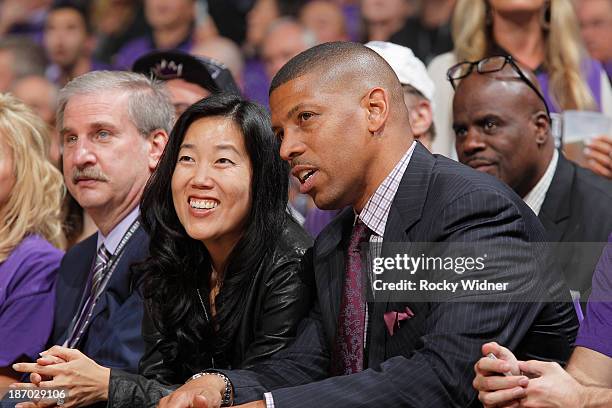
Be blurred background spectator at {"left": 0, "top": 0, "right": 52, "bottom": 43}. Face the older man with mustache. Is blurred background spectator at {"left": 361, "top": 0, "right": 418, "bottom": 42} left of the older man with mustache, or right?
left

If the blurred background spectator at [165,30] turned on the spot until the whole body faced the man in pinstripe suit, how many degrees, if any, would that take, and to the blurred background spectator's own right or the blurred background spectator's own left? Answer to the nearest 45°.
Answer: approximately 45° to the blurred background spectator's own left

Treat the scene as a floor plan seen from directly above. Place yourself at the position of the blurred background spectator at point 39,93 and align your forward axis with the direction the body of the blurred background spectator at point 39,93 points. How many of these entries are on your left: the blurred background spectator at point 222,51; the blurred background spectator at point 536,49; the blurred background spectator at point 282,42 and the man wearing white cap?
4

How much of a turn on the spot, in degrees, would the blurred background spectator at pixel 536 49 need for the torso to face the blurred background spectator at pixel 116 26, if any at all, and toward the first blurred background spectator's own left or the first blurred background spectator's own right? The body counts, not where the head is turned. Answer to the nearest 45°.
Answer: approximately 90° to the first blurred background spectator's own right

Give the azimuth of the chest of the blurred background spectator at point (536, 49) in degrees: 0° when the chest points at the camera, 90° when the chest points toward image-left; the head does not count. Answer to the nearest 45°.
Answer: approximately 0°

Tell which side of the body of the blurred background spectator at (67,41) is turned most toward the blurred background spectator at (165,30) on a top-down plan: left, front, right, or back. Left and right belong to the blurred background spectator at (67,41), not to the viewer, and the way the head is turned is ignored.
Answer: left

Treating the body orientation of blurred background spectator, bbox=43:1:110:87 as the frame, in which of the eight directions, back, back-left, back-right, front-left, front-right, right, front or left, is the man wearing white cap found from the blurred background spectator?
left
